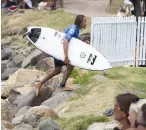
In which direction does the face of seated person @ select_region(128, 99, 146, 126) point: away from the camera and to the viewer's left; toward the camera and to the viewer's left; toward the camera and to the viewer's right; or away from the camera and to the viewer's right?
away from the camera and to the viewer's left

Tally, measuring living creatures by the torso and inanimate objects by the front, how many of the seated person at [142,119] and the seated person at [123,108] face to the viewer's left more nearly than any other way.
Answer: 2

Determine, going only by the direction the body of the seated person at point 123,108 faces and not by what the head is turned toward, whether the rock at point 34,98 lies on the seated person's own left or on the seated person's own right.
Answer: on the seated person's own right

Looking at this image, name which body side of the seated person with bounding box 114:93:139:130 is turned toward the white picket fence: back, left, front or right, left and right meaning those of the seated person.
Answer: right

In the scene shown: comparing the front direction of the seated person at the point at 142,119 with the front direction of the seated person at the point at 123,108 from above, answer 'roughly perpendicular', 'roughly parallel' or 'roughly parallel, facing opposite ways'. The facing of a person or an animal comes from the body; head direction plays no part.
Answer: roughly parallel

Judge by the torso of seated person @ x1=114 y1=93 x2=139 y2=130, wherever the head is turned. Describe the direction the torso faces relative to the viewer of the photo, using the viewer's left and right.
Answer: facing to the left of the viewer

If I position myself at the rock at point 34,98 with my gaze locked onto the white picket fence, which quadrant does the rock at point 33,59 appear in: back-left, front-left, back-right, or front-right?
front-left

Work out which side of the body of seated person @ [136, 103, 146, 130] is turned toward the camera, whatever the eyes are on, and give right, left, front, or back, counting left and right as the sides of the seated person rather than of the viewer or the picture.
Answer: left
